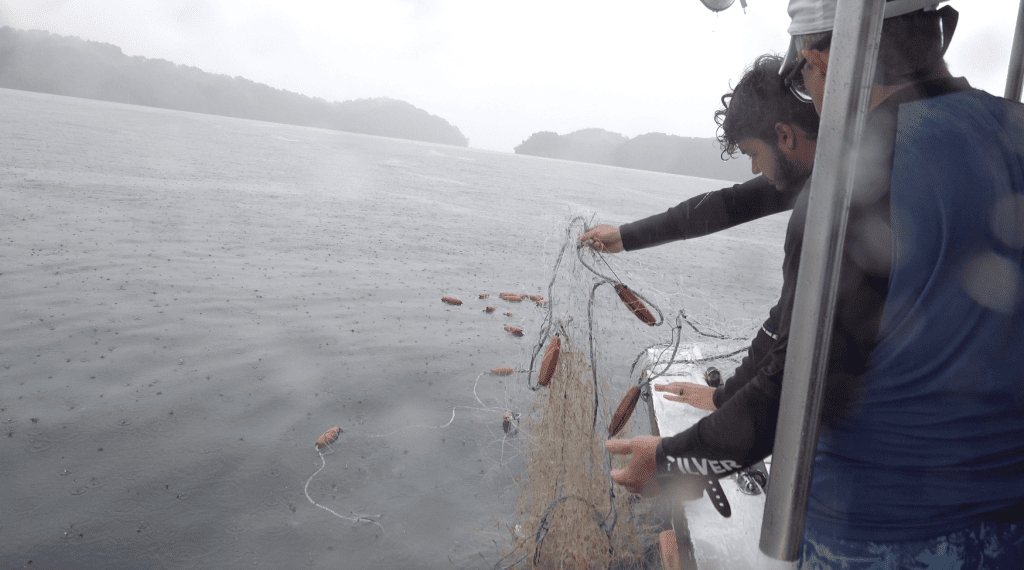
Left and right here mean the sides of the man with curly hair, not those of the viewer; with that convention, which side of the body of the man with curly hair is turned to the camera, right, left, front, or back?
left

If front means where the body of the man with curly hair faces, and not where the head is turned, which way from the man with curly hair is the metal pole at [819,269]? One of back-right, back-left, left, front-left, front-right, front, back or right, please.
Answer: left

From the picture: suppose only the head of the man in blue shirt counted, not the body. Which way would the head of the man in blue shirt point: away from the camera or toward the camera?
away from the camera

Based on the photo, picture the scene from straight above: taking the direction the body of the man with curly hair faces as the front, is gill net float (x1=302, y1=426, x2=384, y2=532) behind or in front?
in front

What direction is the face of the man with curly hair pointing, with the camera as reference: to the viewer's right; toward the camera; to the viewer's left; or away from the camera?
to the viewer's left

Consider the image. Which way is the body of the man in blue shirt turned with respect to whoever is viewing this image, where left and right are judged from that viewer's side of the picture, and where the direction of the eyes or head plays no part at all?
facing away from the viewer and to the left of the viewer

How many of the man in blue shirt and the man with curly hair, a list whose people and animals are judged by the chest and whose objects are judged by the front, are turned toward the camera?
0

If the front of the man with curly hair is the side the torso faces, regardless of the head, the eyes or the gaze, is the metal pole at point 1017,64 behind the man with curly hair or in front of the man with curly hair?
behind

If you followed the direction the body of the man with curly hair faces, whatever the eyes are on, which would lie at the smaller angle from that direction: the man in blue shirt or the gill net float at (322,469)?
the gill net float

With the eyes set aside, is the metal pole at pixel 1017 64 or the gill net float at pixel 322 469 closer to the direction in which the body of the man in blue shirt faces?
the gill net float

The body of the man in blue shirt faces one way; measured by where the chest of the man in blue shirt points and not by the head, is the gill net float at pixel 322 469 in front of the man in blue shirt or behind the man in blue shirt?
in front
